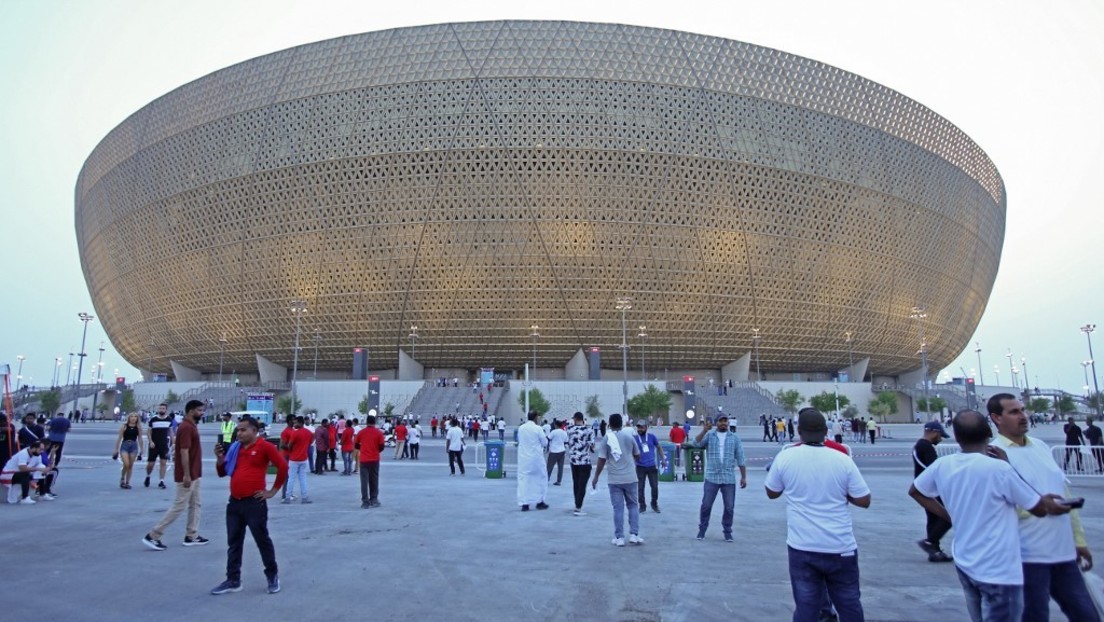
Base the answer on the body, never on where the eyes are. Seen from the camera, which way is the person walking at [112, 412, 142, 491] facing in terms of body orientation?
toward the camera

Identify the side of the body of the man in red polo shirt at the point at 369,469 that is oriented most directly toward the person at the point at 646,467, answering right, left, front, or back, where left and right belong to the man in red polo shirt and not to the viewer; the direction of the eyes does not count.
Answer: right

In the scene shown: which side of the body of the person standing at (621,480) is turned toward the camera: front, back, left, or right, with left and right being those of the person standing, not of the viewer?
back

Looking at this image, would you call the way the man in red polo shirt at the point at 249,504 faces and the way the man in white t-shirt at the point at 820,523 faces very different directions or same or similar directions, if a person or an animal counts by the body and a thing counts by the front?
very different directions

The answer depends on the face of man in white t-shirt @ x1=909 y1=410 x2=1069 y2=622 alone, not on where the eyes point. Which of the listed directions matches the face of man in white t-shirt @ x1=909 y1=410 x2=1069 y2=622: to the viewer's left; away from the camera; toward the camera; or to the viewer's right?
away from the camera

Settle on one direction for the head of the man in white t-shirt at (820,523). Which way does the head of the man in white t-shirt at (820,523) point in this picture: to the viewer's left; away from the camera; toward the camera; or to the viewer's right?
away from the camera

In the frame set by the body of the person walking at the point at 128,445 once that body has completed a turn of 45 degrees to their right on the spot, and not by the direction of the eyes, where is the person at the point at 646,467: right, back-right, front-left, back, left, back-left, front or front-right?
left

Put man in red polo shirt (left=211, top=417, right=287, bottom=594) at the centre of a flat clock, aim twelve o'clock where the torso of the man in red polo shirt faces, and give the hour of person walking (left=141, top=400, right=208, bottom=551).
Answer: The person walking is roughly at 4 o'clock from the man in red polo shirt.

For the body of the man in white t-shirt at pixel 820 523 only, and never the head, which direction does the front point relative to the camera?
away from the camera

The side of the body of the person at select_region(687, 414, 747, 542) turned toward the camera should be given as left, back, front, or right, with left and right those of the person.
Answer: front

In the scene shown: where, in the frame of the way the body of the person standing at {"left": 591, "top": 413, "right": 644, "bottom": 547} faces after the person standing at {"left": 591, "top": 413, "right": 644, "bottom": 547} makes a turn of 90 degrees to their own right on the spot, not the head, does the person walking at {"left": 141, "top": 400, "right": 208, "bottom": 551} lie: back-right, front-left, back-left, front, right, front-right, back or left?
back

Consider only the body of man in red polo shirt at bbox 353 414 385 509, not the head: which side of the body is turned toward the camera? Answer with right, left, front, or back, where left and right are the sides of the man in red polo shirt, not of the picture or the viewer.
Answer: back

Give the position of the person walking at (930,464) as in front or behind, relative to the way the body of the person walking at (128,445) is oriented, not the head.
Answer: in front
